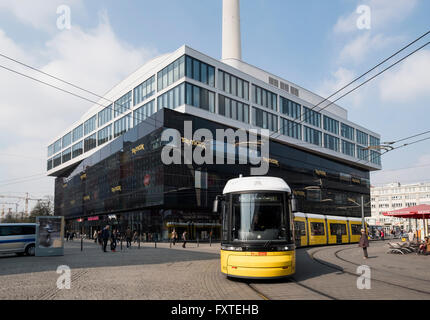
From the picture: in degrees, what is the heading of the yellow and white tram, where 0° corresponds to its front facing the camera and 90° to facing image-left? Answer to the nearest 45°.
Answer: approximately 0°
